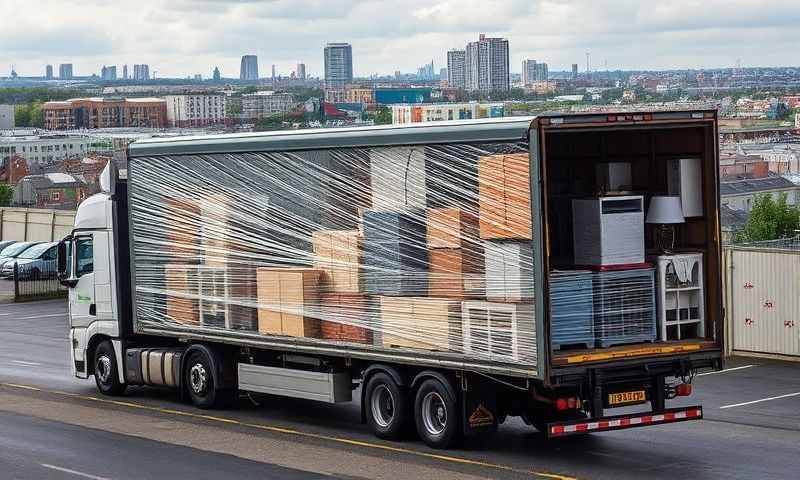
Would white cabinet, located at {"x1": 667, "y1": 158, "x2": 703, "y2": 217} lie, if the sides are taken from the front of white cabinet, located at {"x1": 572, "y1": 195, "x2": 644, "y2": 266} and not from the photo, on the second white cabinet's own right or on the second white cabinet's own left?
on the second white cabinet's own left

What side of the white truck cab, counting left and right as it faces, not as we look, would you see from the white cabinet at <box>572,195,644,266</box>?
back

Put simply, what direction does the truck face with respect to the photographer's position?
facing away from the viewer and to the left of the viewer

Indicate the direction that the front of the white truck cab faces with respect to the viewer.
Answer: facing away from the viewer and to the left of the viewer

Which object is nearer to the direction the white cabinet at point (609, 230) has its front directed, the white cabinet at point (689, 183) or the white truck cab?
the white cabinet

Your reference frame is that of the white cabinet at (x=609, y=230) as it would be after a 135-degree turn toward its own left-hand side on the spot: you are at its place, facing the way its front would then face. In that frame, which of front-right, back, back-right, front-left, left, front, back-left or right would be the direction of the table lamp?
front-right

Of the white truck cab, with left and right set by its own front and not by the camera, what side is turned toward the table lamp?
back

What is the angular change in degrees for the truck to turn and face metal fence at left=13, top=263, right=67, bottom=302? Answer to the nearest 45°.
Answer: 0° — it already faces it

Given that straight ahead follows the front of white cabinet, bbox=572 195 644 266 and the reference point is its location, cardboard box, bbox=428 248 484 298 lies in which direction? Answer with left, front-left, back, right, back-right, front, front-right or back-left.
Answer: back-right

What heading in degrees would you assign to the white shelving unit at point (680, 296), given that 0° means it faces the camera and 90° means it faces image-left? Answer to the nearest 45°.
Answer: approximately 315°

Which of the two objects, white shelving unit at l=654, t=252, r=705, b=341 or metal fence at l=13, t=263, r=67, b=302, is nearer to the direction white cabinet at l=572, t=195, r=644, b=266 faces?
the white shelving unit

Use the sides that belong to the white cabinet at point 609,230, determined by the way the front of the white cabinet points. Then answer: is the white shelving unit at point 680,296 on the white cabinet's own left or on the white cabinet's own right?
on the white cabinet's own left
